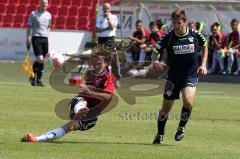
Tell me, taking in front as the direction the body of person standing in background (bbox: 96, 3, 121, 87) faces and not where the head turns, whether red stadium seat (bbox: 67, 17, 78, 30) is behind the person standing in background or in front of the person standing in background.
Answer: behind

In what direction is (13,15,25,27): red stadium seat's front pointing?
toward the camera

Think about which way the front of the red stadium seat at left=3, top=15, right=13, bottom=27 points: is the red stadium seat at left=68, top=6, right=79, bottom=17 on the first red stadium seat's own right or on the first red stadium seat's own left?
on the first red stadium seat's own left

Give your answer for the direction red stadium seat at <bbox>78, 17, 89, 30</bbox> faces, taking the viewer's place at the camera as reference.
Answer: facing the viewer

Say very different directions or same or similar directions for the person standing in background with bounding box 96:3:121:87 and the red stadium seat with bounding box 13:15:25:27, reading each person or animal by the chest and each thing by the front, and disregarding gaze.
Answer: same or similar directions

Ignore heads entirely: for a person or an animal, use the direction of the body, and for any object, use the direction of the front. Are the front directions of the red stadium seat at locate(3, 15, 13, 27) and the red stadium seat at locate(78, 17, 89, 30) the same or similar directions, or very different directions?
same or similar directions

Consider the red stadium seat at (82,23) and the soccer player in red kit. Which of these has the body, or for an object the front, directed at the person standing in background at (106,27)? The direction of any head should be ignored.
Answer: the red stadium seat

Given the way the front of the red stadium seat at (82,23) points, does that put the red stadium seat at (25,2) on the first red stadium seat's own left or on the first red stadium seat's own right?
on the first red stadium seat's own right

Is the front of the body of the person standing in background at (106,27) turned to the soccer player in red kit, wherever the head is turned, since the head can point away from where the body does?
yes

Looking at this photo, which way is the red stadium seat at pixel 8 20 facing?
toward the camera

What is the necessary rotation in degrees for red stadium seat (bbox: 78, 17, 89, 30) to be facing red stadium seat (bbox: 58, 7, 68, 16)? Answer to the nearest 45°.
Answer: approximately 135° to its right

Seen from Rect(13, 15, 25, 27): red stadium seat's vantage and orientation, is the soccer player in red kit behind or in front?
in front

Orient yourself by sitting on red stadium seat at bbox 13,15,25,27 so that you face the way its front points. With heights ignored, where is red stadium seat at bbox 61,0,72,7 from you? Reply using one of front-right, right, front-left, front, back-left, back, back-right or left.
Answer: left

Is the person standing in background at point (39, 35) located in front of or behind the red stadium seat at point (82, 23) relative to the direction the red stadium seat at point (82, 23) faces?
in front
